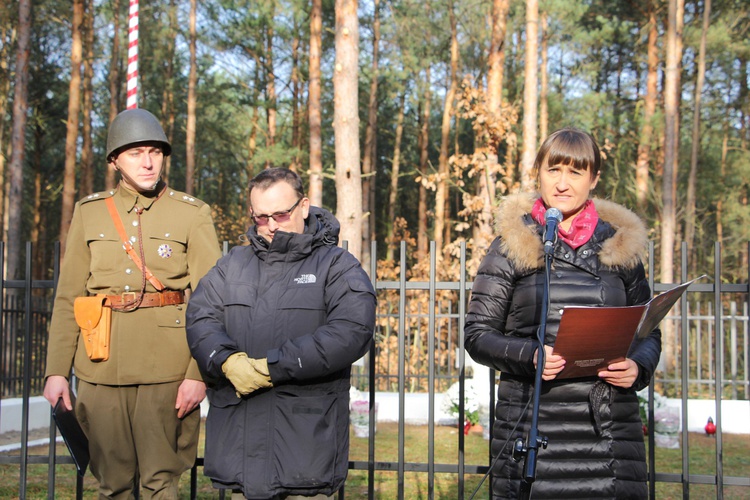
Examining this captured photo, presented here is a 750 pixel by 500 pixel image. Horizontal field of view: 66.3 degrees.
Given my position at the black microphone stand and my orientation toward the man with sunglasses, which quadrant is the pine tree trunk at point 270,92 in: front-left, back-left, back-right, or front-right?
front-right

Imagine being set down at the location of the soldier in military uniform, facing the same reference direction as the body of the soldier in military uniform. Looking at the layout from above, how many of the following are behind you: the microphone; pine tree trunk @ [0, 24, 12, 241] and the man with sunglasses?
1

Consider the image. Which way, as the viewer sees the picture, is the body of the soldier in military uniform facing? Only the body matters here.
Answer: toward the camera

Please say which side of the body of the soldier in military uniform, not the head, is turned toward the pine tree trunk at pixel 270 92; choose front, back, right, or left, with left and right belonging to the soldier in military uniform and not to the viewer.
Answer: back

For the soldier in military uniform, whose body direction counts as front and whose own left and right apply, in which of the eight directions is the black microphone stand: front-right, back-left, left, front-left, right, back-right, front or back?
front-left

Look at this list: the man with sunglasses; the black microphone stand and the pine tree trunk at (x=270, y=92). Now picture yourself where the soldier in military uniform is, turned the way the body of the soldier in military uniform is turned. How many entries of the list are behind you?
1

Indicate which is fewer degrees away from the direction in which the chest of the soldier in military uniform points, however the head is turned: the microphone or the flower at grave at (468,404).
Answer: the microphone

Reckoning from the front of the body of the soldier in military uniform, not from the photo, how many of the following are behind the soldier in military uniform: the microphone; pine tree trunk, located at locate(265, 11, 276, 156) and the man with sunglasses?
1

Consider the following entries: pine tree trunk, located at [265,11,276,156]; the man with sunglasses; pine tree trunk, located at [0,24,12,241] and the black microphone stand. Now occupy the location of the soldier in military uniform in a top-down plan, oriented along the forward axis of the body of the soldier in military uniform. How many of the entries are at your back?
2

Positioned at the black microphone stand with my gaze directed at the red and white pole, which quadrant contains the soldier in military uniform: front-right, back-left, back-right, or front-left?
front-left

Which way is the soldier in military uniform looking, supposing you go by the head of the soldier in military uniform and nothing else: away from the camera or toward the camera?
toward the camera

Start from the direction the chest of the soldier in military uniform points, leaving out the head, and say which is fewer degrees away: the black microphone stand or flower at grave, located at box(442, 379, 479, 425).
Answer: the black microphone stand

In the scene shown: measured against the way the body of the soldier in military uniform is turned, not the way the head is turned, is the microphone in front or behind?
in front

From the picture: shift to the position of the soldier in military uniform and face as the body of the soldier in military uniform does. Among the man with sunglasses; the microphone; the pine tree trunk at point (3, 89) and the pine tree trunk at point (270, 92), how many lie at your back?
2

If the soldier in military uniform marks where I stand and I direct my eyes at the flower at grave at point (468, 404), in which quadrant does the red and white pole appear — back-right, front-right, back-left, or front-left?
front-left

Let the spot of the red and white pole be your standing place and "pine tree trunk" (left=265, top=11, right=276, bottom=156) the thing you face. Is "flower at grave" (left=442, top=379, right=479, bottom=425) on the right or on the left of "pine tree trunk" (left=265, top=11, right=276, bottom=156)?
right
